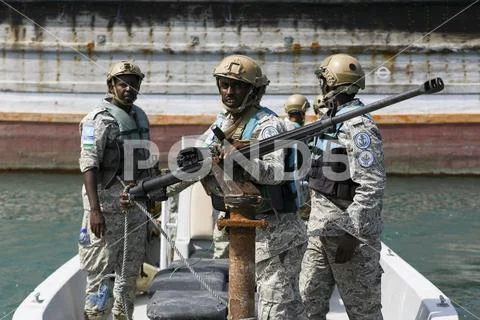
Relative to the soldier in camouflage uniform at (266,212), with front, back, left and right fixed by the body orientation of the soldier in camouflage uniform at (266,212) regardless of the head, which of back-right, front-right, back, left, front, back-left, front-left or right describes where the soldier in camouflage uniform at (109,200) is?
right

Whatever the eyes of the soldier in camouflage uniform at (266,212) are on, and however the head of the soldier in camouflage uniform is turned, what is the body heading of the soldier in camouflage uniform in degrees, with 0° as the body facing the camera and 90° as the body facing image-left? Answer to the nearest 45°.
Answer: approximately 45°

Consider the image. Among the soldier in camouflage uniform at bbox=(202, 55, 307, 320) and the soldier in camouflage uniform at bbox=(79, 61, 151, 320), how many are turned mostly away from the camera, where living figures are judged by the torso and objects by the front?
0
